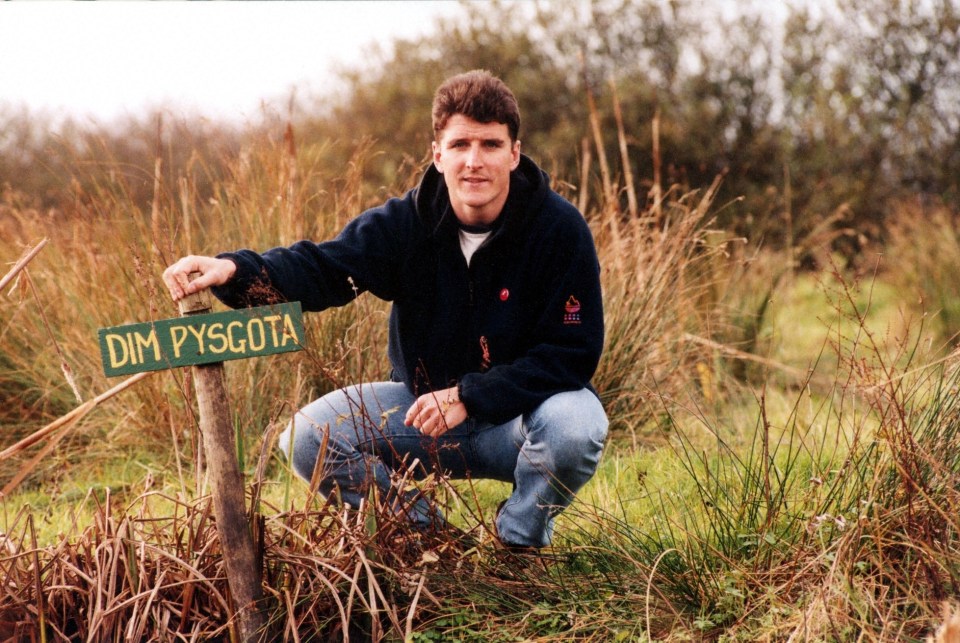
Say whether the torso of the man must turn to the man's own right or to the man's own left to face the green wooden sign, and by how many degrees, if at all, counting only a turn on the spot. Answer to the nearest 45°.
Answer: approximately 45° to the man's own right

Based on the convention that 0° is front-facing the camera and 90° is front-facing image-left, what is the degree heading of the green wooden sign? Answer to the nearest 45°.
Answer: approximately 0°

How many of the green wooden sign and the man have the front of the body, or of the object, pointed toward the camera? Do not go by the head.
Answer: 2

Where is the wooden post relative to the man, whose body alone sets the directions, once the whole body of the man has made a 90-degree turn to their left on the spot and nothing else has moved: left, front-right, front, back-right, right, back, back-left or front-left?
back-right

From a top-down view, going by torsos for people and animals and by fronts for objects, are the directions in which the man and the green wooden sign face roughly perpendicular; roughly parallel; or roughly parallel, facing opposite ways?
roughly parallel

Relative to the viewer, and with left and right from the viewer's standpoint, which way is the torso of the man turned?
facing the viewer

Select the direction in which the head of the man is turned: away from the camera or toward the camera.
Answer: toward the camera

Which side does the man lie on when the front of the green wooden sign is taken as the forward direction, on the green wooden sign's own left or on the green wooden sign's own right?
on the green wooden sign's own left
